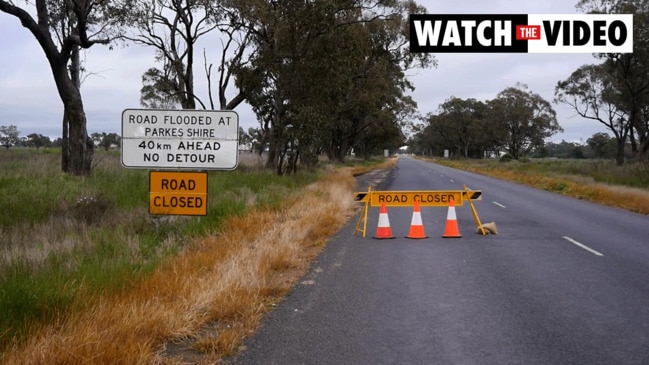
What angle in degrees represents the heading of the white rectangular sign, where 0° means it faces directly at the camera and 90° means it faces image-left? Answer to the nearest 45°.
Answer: approximately 0°

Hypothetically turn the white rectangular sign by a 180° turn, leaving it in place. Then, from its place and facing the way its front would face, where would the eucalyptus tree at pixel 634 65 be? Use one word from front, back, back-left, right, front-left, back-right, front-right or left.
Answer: front-right

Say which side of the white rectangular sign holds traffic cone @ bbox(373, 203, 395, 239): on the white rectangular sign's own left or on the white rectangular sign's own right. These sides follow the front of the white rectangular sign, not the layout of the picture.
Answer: on the white rectangular sign's own left

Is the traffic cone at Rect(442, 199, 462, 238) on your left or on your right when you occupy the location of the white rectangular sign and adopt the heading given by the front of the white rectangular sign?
on your left
